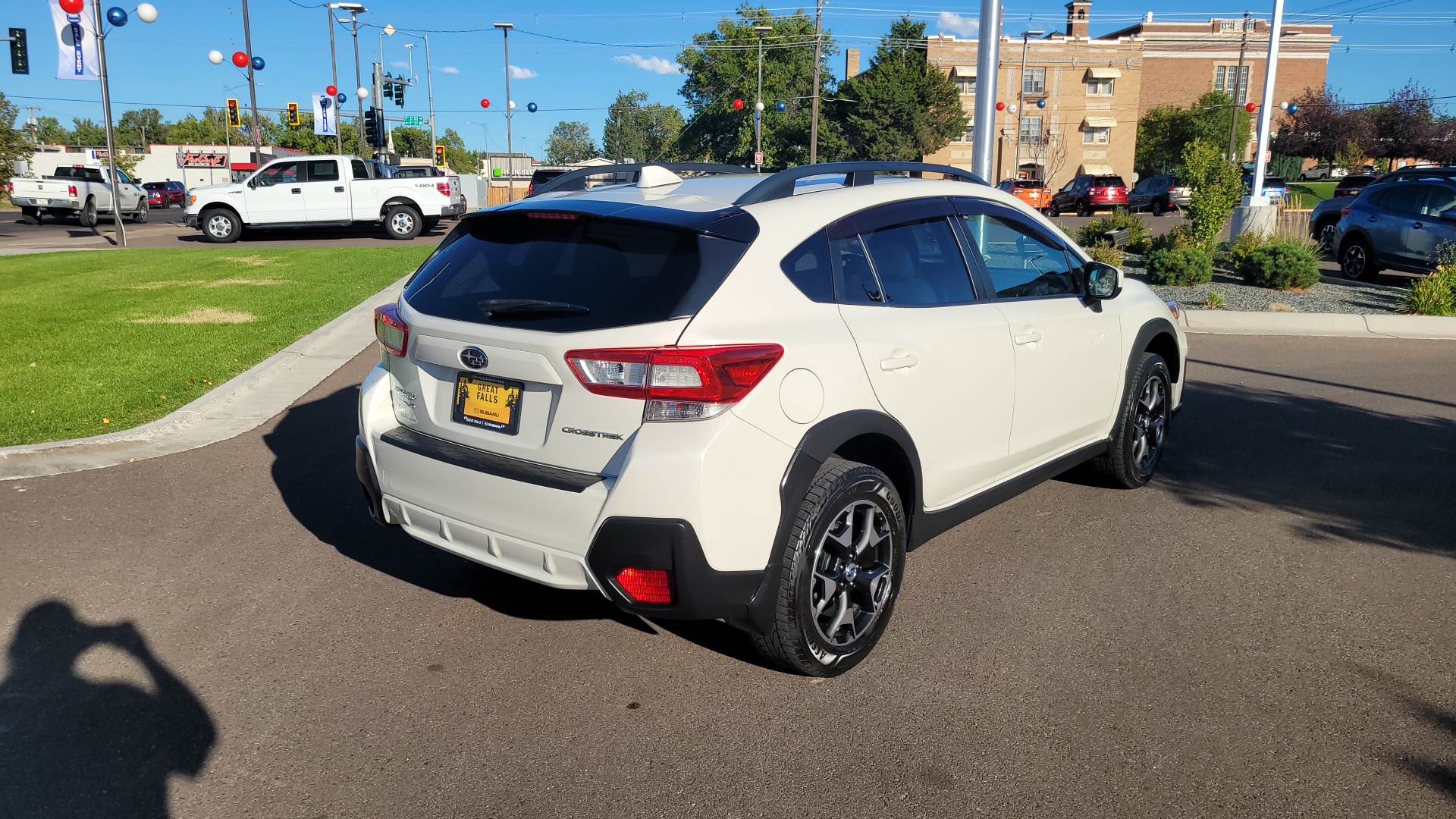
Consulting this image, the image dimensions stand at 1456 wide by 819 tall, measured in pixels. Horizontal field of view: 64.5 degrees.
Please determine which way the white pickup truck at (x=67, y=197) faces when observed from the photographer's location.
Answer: facing away from the viewer and to the right of the viewer

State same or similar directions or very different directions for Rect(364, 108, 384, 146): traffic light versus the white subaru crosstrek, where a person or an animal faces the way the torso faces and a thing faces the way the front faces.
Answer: very different directions

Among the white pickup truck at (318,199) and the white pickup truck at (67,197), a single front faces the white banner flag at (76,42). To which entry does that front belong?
the white pickup truck at (318,199)

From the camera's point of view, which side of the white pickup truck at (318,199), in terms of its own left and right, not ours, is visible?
left

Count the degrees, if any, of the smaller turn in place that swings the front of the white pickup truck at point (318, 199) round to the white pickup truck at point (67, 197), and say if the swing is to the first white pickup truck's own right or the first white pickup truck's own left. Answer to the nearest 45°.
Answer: approximately 45° to the first white pickup truck's own right

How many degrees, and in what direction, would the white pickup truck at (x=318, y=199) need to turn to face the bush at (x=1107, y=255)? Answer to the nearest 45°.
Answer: approximately 135° to its left

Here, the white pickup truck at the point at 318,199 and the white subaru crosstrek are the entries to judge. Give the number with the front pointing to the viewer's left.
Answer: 1

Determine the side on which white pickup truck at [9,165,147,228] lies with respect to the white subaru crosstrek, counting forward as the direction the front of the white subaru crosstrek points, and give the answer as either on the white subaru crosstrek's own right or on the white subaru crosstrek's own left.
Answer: on the white subaru crosstrek's own left

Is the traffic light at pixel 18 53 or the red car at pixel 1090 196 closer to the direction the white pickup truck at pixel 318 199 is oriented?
the traffic light

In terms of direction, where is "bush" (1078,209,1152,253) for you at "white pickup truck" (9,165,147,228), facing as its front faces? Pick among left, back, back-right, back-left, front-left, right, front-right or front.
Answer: right

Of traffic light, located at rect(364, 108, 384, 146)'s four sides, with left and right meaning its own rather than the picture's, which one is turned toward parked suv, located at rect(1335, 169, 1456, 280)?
left

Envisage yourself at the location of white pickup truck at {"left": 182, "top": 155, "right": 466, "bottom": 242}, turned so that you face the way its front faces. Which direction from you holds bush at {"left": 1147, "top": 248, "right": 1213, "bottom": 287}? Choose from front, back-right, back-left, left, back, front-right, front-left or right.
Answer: back-left

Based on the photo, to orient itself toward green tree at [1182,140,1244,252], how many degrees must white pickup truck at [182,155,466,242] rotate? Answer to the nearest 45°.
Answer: approximately 135° to its left
